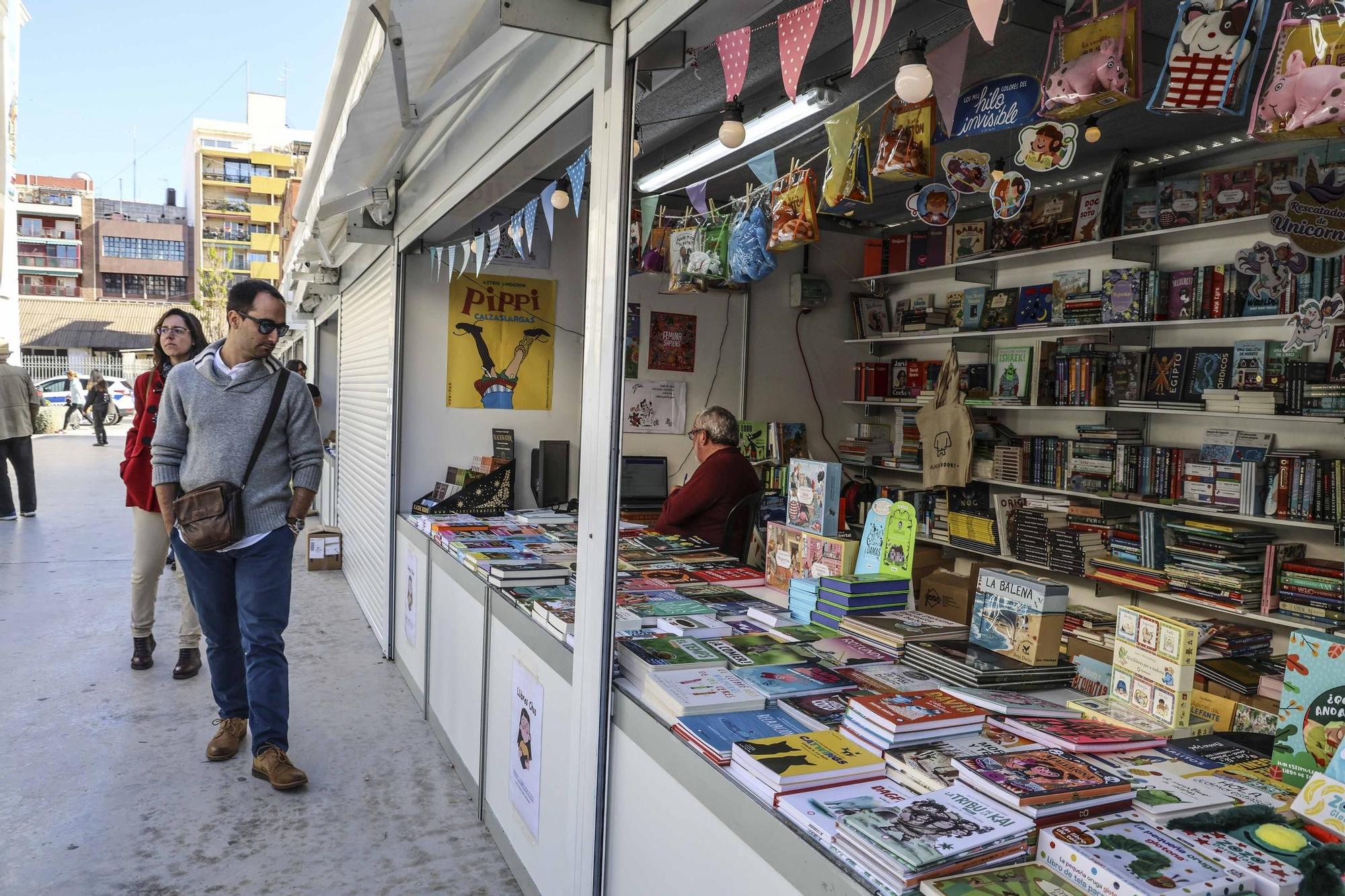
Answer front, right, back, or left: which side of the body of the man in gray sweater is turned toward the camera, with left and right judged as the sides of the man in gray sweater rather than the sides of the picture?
front

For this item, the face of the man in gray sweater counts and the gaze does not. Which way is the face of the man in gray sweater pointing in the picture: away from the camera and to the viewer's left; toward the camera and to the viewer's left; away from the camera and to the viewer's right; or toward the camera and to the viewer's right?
toward the camera and to the viewer's right

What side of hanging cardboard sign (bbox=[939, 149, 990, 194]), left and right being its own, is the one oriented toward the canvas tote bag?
back

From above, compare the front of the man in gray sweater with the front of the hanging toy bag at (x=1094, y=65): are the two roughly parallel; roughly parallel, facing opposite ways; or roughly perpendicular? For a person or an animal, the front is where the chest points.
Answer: roughly perpendicular

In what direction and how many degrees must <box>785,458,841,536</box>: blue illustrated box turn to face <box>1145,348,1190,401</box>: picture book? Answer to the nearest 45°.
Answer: approximately 180°

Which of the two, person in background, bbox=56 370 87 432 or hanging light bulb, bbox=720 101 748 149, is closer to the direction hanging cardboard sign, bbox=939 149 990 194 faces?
the hanging light bulb

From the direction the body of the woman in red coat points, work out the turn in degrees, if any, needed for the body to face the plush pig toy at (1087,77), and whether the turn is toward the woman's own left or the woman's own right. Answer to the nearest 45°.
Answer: approximately 45° to the woman's own left

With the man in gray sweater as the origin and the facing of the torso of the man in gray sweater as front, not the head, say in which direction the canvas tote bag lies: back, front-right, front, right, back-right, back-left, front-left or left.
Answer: left

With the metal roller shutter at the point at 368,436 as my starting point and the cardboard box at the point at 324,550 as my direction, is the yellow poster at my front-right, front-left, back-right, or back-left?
back-right

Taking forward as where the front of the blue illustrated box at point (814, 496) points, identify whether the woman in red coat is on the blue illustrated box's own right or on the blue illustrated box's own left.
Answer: on the blue illustrated box's own right

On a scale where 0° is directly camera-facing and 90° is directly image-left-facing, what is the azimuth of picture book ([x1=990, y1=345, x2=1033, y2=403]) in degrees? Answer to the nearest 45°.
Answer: approximately 45°

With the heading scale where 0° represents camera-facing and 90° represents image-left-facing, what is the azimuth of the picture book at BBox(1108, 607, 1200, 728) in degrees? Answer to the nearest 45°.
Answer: approximately 45°

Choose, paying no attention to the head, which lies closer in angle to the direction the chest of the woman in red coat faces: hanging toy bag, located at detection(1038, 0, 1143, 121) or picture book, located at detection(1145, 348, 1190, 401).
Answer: the hanging toy bag

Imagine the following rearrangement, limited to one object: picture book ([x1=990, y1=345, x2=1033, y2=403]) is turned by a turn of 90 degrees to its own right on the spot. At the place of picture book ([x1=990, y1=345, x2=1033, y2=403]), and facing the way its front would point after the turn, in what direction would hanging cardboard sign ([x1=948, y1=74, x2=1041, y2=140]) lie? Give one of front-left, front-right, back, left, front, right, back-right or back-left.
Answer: back-left
